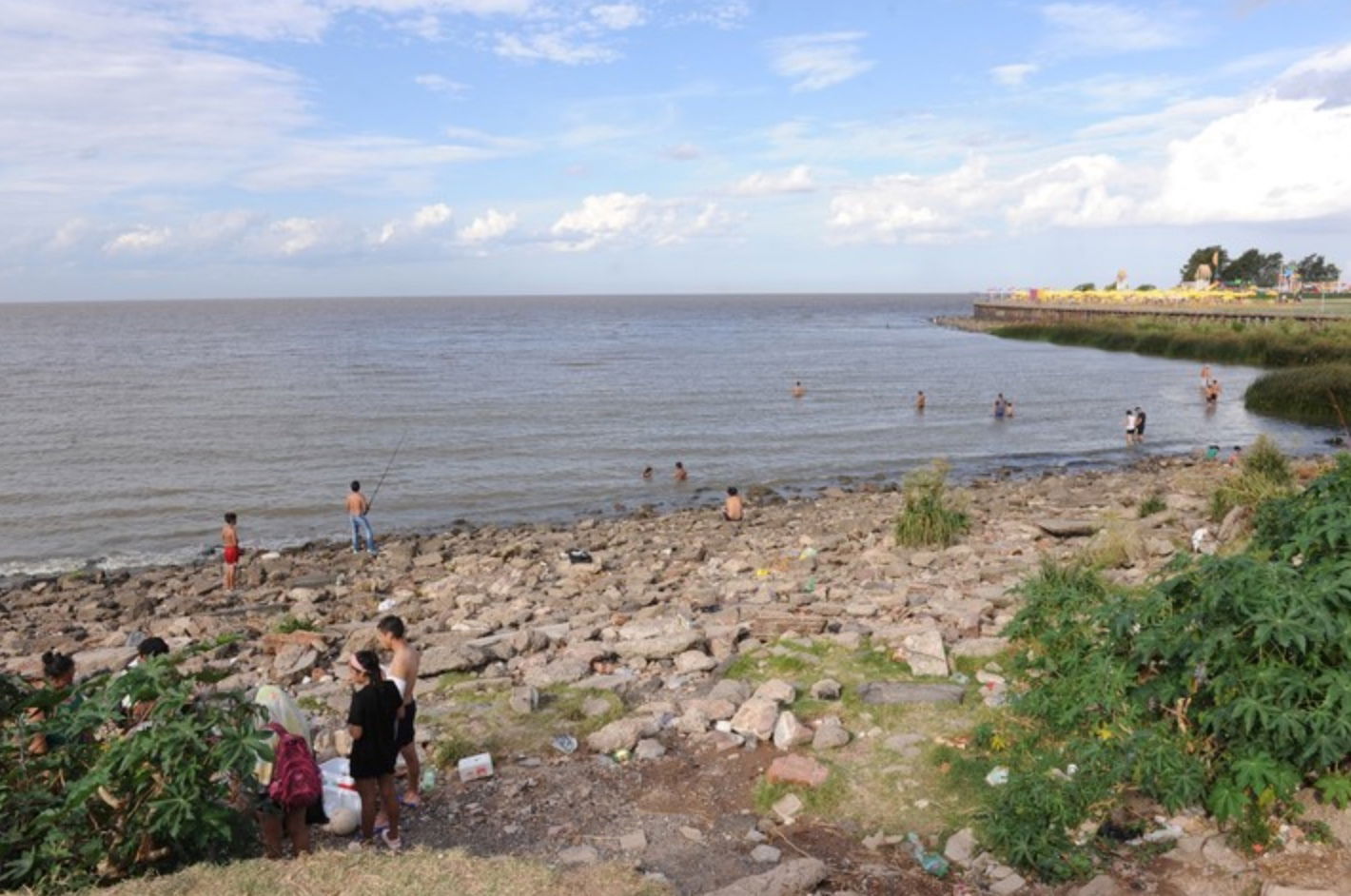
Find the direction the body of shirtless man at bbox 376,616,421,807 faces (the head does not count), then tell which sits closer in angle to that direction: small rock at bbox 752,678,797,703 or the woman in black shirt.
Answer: the woman in black shirt

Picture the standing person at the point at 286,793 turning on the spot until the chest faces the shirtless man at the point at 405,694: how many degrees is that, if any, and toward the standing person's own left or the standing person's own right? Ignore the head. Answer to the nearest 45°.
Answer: approximately 90° to the standing person's own right

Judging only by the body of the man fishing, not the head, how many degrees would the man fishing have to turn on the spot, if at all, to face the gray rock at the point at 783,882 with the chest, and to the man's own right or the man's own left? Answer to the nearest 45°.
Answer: approximately 180°

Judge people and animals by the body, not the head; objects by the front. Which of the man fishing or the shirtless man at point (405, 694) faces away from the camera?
the man fishing

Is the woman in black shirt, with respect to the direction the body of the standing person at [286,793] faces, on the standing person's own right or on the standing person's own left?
on the standing person's own right

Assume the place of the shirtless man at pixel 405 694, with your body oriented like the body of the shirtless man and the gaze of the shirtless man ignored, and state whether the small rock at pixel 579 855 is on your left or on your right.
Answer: on your left

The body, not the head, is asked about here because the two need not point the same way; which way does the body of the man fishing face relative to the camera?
away from the camera

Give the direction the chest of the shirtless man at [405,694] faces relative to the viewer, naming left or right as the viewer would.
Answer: facing to the left of the viewer

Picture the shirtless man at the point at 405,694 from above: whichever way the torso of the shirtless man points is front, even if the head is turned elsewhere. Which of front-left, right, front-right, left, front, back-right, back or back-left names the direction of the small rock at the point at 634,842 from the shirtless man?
back-left

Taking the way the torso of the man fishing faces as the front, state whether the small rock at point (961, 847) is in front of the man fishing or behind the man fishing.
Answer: behind

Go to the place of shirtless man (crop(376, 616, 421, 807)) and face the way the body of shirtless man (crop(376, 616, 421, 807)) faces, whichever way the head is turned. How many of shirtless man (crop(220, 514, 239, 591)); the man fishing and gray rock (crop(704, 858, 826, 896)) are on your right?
2

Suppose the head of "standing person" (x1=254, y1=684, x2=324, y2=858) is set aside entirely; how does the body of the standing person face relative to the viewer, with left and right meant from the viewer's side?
facing away from the viewer and to the left of the viewer

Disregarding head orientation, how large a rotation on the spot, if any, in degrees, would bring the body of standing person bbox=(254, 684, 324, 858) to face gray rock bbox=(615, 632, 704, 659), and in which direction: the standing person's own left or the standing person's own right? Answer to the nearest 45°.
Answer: approximately 90° to the standing person's own right

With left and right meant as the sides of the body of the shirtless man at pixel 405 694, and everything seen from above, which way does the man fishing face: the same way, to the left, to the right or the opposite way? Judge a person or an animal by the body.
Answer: to the right

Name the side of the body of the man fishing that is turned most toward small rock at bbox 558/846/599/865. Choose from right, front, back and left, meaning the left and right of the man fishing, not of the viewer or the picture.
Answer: back

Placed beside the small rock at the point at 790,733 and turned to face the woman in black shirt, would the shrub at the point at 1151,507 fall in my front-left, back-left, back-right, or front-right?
back-right

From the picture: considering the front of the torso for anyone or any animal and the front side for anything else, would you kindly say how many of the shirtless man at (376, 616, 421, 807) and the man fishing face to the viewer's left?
1

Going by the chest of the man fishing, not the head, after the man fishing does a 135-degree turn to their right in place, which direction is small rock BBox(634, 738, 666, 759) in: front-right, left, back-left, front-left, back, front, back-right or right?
front-right
